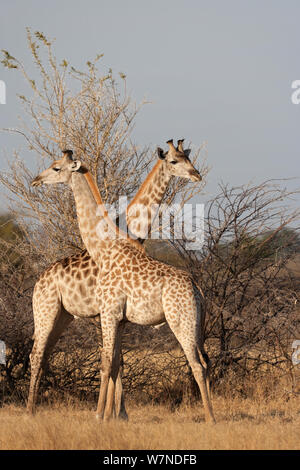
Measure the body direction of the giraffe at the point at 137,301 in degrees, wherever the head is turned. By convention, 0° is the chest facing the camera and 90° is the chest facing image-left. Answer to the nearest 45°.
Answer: approximately 90°

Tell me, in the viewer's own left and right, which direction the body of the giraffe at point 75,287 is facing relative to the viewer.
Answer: facing to the right of the viewer
